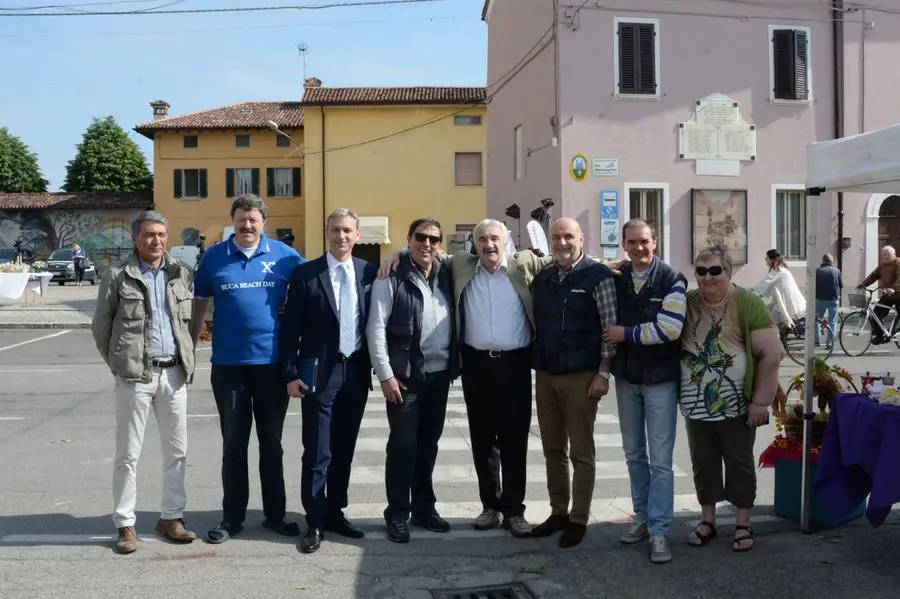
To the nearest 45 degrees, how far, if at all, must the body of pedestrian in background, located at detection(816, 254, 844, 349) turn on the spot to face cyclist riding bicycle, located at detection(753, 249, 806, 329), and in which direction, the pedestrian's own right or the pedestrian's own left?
approximately 135° to the pedestrian's own left

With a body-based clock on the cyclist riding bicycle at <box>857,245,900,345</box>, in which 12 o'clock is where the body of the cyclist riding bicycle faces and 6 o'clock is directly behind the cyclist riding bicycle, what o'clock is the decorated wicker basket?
The decorated wicker basket is roughly at 9 o'clock from the cyclist riding bicycle.

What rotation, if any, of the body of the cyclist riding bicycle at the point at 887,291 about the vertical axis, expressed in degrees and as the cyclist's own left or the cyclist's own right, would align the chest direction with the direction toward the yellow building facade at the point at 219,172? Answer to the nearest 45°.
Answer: approximately 45° to the cyclist's own right

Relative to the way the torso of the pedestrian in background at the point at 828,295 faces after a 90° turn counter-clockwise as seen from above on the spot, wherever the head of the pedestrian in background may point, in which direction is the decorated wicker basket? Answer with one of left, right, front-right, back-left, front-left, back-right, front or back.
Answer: left

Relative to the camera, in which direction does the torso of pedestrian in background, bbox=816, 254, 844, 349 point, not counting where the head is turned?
away from the camera

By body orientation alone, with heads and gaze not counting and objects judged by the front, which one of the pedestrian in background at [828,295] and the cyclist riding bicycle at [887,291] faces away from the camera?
the pedestrian in background

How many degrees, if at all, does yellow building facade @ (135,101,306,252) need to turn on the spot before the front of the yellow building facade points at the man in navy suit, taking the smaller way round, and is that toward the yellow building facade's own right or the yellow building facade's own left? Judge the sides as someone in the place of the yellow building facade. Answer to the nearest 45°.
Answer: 0° — it already faces them

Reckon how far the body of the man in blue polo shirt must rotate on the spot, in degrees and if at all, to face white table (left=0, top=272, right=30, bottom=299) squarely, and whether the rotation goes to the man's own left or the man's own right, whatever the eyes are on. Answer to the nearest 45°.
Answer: approximately 180°

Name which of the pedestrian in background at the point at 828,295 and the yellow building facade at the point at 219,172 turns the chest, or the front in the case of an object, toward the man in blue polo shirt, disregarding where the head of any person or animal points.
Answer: the yellow building facade
